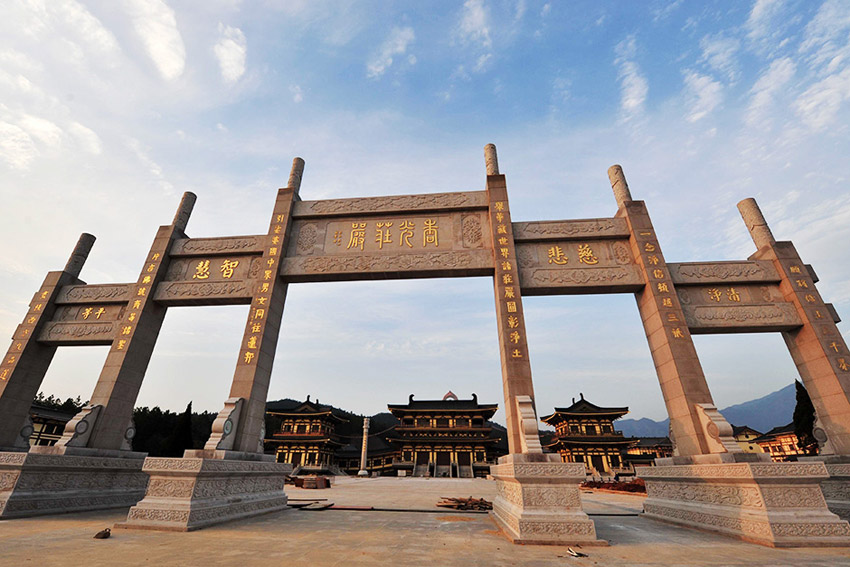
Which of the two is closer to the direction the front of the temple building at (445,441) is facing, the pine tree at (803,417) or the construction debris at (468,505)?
the construction debris

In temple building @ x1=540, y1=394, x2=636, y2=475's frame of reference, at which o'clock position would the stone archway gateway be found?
The stone archway gateway is roughly at 12 o'clock from the temple building.

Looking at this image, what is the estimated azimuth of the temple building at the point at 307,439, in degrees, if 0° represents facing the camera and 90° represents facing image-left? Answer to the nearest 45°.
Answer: approximately 0°

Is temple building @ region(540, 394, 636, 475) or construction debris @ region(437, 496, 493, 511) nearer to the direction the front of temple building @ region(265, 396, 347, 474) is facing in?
the construction debris

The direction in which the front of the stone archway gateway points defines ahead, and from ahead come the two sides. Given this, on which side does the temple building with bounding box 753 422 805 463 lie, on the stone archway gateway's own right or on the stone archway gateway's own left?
on the stone archway gateway's own left

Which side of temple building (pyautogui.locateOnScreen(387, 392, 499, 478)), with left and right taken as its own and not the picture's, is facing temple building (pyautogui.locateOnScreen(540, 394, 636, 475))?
left

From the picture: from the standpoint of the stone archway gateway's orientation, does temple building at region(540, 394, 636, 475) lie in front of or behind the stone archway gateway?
behind

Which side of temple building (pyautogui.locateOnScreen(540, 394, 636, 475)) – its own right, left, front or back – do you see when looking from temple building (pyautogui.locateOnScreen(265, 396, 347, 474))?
right

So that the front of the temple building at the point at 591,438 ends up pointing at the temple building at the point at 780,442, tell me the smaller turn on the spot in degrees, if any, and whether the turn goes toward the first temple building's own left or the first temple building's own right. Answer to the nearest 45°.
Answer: approximately 135° to the first temple building's own left

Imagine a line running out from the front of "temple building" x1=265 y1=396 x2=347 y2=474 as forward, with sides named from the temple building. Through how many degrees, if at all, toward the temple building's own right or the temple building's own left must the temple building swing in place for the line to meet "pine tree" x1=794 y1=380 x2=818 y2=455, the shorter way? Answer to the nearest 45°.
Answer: approximately 45° to the temple building's own left

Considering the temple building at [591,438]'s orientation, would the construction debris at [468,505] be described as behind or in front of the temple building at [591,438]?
in front

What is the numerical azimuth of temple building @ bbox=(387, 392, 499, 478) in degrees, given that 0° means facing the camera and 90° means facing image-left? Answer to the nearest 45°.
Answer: approximately 0°
